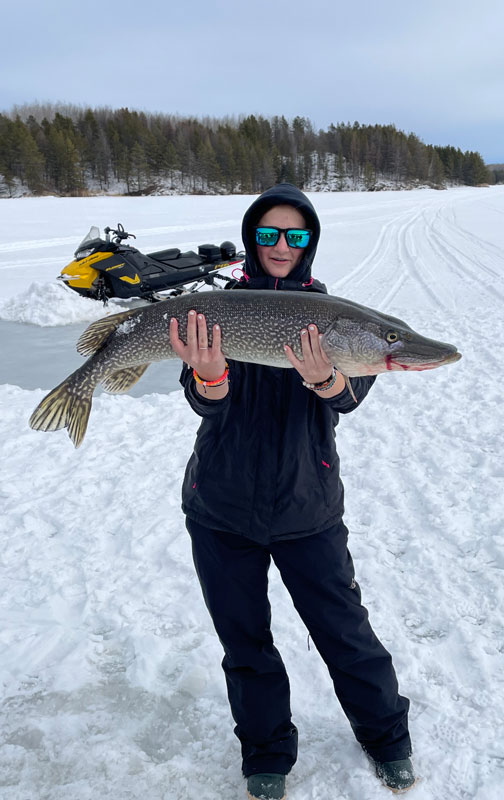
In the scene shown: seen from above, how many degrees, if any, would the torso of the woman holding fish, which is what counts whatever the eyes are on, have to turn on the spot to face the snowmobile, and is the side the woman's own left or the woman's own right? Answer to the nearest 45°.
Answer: approximately 180°

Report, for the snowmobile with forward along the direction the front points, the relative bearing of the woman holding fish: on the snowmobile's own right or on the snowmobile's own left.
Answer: on the snowmobile's own left

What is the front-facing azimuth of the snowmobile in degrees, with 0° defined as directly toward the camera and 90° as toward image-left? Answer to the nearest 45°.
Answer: approximately 45°

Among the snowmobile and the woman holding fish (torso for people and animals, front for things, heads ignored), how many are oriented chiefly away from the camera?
0

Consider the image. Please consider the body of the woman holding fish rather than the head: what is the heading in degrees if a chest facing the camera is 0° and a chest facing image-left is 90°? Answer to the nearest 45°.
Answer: approximately 0°
